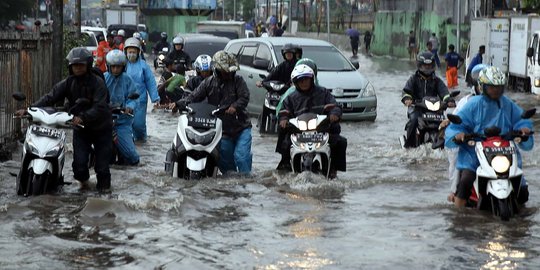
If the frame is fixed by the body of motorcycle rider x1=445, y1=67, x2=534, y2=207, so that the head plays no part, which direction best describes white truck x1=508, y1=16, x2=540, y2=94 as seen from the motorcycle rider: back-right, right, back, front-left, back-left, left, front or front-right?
back

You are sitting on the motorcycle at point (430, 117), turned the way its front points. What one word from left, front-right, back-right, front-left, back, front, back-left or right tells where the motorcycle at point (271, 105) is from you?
back-right

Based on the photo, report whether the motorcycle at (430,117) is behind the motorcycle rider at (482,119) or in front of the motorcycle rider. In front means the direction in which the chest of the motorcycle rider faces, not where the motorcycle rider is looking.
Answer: behind

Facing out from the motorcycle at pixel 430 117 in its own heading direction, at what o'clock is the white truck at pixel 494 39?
The white truck is roughly at 6 o'clock from the motorcycle.

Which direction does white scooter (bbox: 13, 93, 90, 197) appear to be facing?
toward the camera

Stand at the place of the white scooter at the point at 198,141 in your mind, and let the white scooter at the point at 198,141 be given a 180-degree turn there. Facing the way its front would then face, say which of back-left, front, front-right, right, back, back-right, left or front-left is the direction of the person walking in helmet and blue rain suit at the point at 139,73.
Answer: front

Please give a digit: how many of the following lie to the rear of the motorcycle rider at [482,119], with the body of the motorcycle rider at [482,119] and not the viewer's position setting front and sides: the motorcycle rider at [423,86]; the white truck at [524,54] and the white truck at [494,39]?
3

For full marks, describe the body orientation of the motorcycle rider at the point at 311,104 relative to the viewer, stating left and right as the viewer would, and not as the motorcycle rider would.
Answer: facing the viewer

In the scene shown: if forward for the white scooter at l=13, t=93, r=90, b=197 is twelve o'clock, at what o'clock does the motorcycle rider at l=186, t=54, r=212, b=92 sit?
The motorcycle rider is roughly at 7 o'clock from the white scooter.

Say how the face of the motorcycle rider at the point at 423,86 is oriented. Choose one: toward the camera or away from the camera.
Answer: toward the camera

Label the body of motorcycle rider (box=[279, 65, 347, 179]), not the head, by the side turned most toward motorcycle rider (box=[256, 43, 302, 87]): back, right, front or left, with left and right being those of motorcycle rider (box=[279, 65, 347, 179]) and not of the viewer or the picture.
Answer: back

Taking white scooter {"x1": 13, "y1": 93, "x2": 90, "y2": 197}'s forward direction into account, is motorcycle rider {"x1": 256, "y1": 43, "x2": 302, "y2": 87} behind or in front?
behind

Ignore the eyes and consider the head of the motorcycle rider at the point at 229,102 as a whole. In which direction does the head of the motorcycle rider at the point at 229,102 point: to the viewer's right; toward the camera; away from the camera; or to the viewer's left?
toward the camera

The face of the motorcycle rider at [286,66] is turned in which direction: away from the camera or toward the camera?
toward the camera

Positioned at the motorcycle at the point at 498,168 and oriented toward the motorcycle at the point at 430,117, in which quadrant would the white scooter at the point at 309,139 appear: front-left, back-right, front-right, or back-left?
front-left

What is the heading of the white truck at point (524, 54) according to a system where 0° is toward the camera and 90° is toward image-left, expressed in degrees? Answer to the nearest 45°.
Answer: approximately 315°
